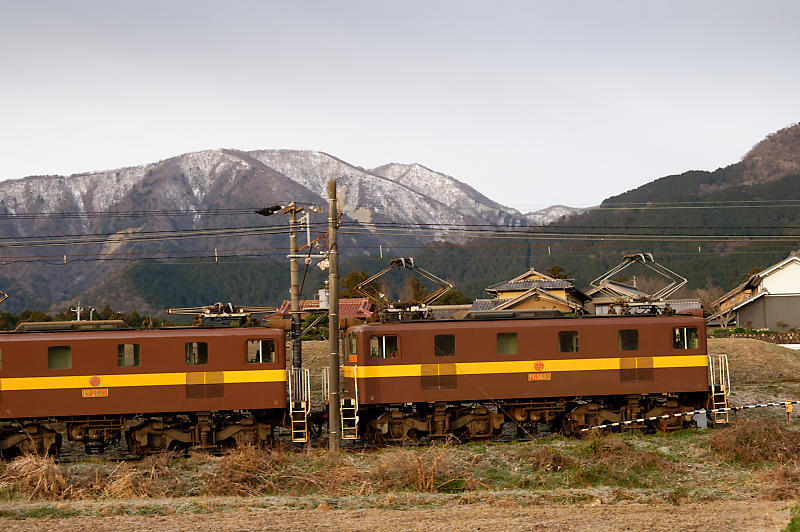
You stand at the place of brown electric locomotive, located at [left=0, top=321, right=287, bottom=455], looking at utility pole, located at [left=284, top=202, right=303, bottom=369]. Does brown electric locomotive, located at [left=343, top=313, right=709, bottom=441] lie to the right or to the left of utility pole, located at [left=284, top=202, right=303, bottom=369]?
right
